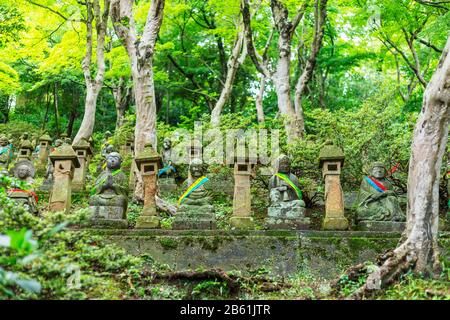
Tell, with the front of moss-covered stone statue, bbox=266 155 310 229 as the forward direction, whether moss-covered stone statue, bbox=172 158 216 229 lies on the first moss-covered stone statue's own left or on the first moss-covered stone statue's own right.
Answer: on the first moss-covered stone statue's own right

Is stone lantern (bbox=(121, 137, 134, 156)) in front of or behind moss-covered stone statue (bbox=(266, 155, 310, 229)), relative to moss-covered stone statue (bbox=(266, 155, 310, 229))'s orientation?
behind

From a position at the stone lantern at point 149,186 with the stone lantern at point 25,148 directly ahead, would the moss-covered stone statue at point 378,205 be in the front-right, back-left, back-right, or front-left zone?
back-right

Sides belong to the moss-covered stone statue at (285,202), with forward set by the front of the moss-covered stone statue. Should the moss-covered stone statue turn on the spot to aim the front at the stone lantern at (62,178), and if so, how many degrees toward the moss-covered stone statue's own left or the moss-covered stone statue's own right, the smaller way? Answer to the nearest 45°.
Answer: approximately 90° to the moss-covered stone statue's own right

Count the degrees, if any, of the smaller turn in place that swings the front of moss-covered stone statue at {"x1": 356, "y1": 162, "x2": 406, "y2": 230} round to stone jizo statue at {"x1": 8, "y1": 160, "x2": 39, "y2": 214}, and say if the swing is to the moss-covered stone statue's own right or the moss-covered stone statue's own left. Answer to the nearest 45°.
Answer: approximately 90° to the moss-covered stone statue's own right

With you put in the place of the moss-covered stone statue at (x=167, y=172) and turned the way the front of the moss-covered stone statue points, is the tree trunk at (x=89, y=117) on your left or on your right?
on your right
